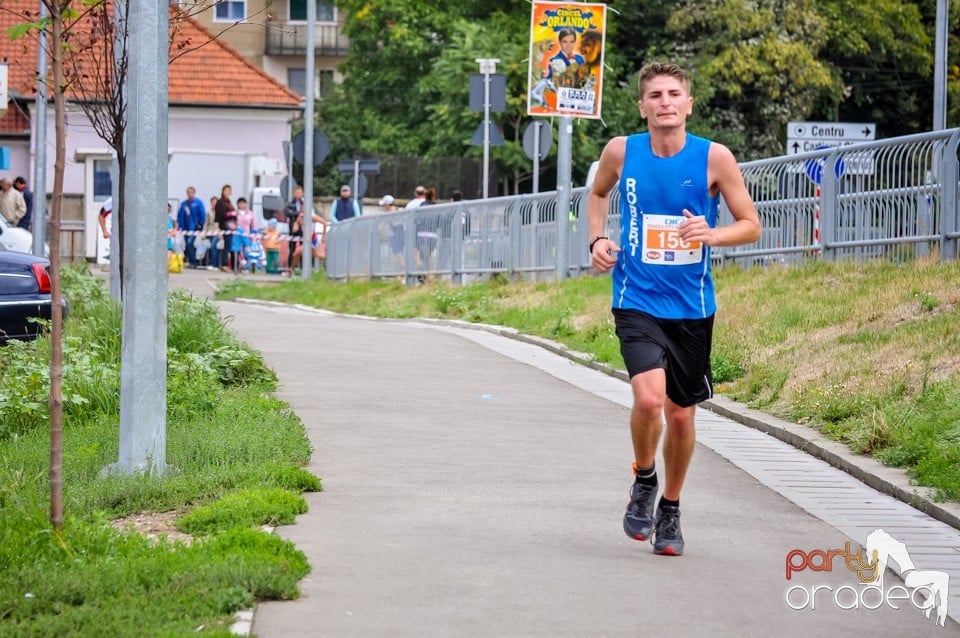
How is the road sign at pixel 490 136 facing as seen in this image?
away from the camera

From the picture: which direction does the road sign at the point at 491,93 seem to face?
away from the camera

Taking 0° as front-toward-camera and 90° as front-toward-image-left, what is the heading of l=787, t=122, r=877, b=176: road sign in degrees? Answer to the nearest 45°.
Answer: approximately 0°

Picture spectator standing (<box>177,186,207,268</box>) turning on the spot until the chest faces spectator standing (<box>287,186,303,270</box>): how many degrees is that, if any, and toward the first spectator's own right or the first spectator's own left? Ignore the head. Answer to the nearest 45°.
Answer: approximately 90° to the first spectator's own left

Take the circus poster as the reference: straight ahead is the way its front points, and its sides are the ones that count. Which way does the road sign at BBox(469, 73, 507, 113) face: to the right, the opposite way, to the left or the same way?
the opposite way

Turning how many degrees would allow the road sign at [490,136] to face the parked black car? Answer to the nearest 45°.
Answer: approximately 180°

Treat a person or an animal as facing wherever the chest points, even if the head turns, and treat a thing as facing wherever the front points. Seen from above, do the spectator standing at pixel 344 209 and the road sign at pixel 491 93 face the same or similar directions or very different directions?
very different directions

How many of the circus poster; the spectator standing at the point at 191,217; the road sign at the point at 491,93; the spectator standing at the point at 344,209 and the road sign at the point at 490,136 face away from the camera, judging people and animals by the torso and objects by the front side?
2

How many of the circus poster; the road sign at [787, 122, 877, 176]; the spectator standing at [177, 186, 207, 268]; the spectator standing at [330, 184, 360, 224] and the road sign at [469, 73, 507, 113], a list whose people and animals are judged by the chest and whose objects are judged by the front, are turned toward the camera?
4

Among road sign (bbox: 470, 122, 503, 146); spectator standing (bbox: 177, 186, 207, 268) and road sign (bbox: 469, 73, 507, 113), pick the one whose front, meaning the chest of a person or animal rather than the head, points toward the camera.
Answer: the spectator standing

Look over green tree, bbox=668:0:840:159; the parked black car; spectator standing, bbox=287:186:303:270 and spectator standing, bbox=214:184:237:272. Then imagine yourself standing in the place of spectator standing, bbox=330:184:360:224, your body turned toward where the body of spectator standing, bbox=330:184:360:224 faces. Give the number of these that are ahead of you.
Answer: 1

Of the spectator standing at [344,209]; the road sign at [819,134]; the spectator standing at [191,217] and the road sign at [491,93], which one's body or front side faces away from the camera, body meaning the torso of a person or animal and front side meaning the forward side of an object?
the road sign at [491,93]

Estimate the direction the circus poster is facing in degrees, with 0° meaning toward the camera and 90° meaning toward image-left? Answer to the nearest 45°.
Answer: approximately 0°
